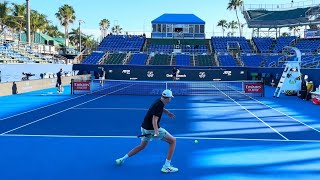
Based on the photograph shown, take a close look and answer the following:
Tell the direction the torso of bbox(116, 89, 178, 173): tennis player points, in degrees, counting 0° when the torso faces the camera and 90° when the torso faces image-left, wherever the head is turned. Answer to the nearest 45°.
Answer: approximately 270°
